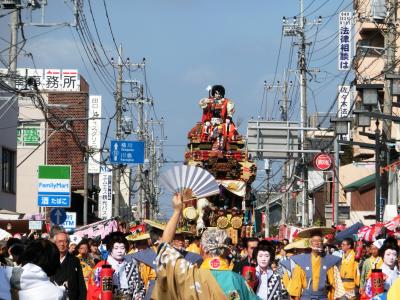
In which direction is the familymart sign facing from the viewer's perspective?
toward the camera

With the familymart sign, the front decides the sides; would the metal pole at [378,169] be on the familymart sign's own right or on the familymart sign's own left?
on the familymart sign's own left

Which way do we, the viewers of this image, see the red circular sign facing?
facing the viewer

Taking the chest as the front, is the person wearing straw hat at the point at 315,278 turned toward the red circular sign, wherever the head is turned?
no

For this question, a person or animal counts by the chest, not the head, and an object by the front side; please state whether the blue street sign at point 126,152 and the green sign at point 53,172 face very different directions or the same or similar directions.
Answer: same or similar directions

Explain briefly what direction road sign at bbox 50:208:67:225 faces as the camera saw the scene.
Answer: facing the viewer

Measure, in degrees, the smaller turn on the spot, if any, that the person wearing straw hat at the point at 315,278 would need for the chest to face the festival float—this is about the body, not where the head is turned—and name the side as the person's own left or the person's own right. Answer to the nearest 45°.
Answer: approximately 180°

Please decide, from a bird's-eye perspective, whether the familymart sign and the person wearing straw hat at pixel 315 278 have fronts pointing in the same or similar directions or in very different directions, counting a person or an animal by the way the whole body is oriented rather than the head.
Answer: same or similar directions

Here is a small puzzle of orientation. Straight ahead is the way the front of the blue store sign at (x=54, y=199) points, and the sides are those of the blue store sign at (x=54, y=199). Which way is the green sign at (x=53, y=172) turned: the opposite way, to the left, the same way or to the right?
the same way

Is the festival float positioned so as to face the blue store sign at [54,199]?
no
